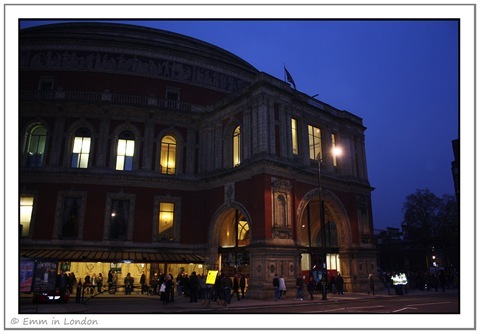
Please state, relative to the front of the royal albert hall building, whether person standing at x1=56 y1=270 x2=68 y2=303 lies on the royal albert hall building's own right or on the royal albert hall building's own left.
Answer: on the royal albert hall building's own right

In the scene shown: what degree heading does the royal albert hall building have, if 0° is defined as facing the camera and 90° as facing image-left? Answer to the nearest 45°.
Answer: approximately 315°

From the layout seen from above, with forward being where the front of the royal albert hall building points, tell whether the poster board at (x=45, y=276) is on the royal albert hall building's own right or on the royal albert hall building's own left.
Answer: on the royal albert hall building's own right

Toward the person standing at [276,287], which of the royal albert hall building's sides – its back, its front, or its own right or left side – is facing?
front

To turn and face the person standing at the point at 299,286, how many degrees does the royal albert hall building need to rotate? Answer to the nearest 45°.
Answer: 0° — it already faces them
